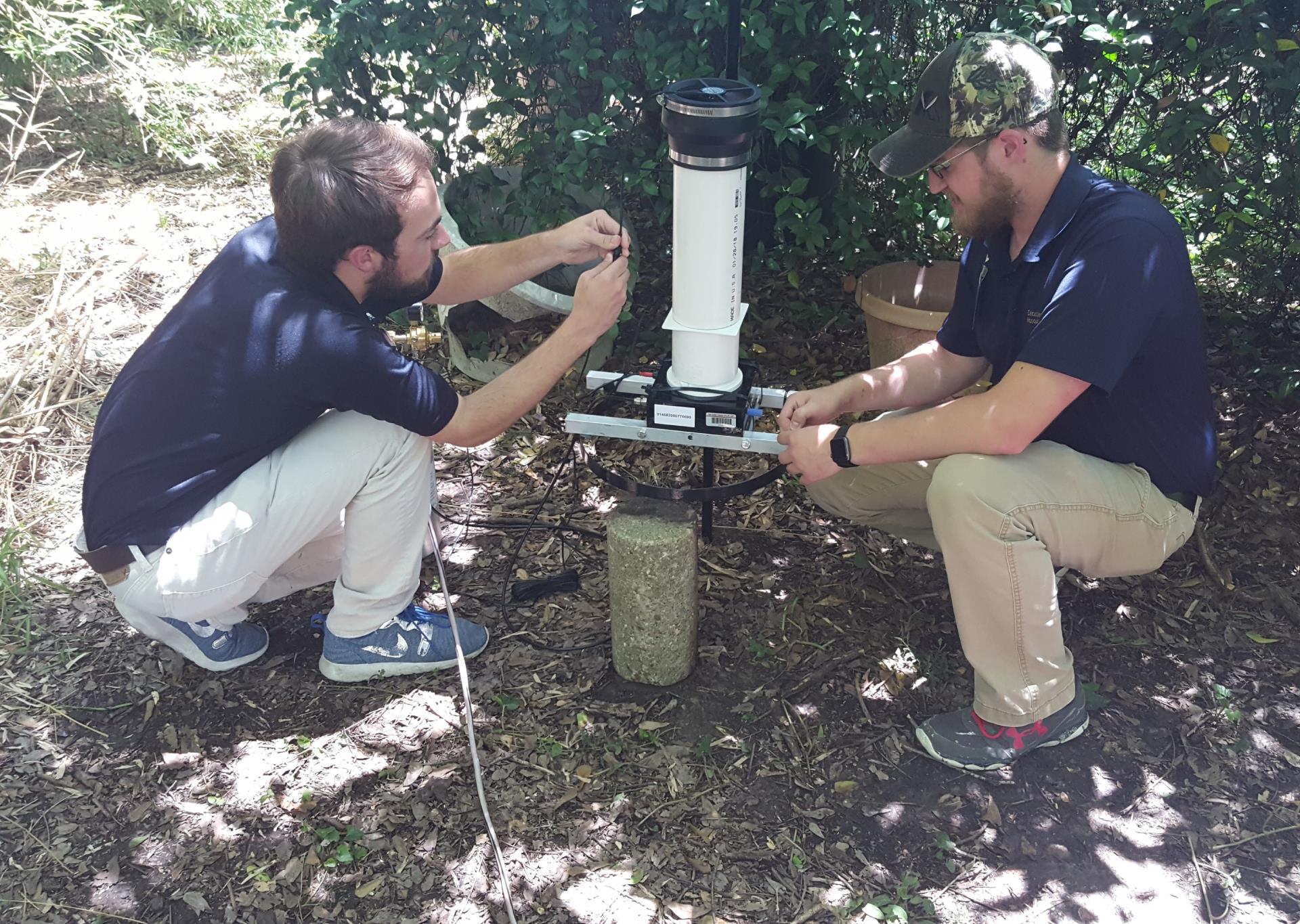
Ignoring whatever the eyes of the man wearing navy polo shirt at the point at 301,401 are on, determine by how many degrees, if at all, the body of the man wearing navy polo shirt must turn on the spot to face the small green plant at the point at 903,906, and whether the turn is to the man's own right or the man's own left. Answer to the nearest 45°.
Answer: approximately 45° to the man's own right

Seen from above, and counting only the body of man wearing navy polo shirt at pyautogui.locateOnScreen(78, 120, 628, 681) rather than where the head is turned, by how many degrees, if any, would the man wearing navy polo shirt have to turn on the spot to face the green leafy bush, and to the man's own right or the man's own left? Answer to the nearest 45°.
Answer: approximately 45° to the man's own left

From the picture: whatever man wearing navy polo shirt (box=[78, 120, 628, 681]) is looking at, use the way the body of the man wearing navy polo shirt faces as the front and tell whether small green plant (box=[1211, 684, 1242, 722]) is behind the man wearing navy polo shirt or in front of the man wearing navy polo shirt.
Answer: in front

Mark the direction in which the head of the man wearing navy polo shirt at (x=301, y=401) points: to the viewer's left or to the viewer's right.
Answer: to the viewer's right

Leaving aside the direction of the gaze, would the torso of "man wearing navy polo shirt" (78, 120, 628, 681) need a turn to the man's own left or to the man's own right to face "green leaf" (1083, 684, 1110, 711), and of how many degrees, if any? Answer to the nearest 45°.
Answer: approximately 45° to the man's own right

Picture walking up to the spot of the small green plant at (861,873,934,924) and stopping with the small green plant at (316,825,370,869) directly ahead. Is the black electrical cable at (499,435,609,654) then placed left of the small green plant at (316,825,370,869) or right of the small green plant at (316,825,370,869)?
right

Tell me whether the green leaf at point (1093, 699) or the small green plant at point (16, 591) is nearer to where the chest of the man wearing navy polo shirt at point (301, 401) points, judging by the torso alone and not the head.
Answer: the green leaf

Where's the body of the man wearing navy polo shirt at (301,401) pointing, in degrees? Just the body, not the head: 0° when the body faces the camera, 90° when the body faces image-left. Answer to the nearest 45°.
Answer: approximately 270°

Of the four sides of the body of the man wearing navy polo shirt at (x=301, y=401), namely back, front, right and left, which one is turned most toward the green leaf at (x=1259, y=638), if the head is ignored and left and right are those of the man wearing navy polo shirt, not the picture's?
front

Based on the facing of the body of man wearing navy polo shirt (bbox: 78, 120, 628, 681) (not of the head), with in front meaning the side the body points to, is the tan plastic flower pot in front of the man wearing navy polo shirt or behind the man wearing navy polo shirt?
in front
